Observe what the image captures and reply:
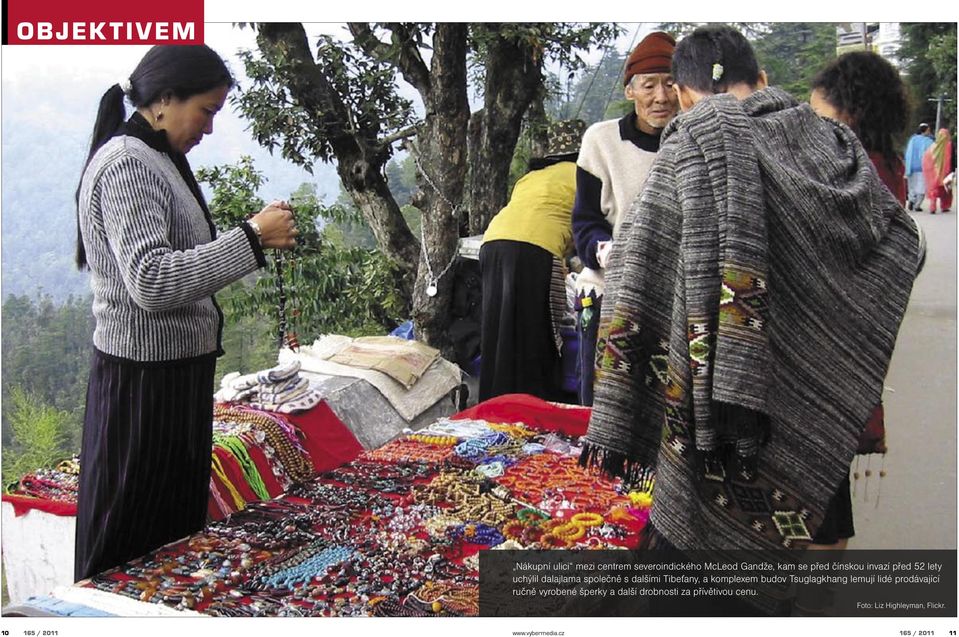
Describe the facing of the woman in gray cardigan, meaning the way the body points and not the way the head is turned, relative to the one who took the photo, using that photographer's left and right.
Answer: facing to the right of the viewer

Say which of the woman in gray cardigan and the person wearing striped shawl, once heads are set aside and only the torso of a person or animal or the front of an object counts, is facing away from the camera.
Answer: the person wearing striped shawl

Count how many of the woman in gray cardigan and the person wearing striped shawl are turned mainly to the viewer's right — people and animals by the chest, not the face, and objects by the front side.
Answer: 1

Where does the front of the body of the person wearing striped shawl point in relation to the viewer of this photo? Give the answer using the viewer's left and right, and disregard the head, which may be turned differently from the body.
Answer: facing away from the viewer

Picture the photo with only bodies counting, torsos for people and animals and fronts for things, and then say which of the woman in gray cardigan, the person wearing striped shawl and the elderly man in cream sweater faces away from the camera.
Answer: the person wearing striped shawl

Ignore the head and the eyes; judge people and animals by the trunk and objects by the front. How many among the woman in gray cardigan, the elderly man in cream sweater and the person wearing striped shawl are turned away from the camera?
1

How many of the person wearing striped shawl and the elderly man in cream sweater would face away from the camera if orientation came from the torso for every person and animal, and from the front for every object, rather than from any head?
1

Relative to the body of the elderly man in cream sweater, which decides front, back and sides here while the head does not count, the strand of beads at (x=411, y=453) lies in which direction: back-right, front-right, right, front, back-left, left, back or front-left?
right

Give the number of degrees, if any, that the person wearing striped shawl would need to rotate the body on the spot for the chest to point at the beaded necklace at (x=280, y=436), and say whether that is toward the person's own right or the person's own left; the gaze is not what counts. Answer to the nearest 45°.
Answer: approximately 45° to the person's own left

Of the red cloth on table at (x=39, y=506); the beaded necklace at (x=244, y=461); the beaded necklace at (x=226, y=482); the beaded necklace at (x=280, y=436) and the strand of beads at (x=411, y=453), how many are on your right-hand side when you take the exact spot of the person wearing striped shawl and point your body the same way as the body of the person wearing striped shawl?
0

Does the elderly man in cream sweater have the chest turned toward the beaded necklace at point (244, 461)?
no

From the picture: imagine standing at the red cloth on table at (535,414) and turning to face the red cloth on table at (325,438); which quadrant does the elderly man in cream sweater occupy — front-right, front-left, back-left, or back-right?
back-right

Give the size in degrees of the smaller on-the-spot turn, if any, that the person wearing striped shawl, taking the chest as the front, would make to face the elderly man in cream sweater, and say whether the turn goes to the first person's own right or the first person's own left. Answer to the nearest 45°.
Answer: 0° — they already face them

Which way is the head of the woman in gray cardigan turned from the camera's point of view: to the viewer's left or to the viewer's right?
to the viewer's right
